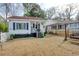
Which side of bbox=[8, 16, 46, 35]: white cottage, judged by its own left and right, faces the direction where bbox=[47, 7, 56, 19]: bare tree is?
left

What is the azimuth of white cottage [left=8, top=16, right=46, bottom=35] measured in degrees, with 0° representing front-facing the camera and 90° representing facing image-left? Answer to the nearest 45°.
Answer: approximately 0°
